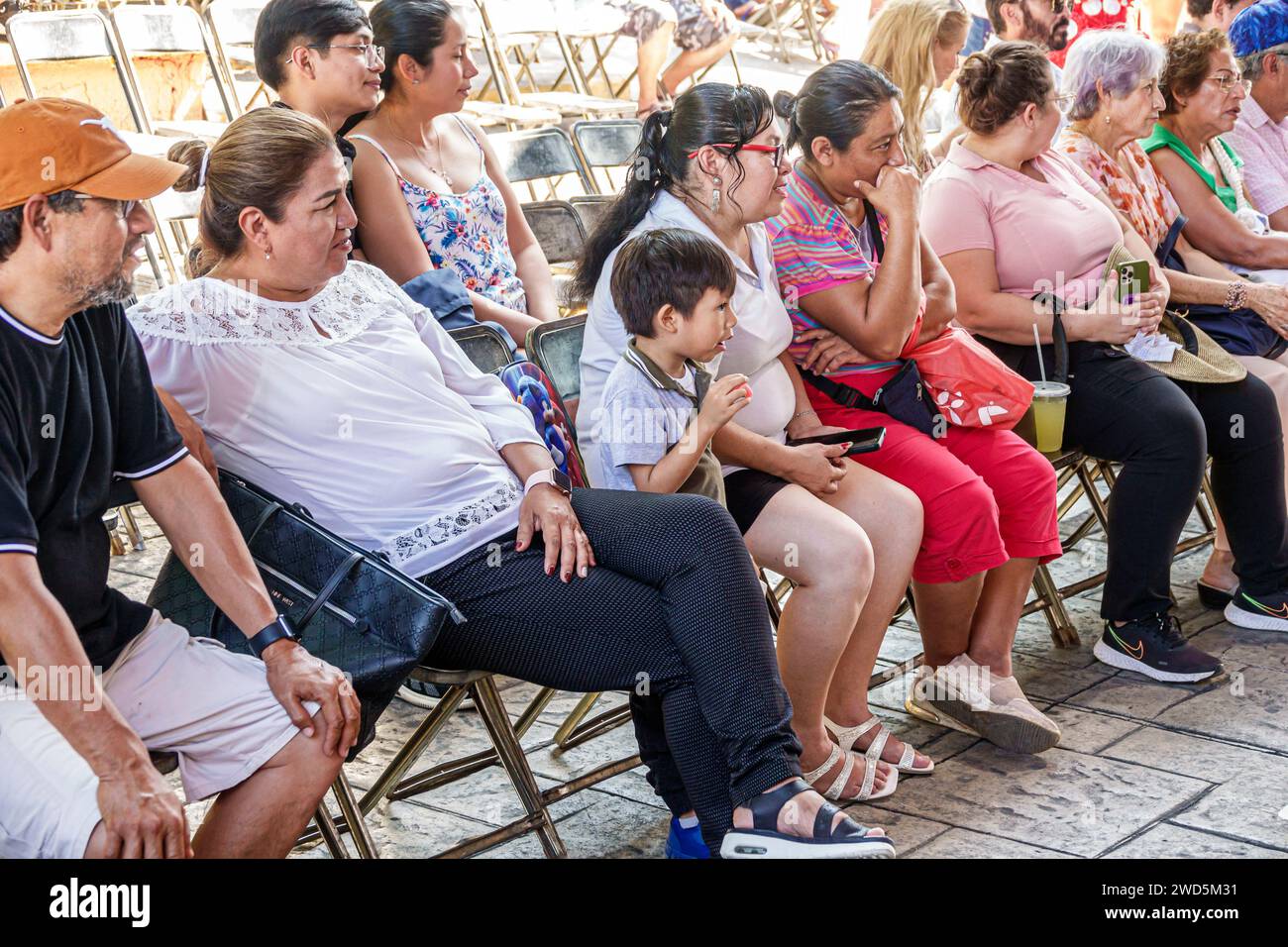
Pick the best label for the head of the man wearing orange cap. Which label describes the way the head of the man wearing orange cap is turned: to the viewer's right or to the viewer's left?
to the viewer's right

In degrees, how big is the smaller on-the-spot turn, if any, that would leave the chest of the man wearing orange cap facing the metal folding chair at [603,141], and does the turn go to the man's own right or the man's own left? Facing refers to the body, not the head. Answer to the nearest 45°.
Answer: approximately 90° to the man's own left

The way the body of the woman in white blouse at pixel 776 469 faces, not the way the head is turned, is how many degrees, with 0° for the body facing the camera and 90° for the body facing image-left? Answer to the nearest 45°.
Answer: approximately 315°

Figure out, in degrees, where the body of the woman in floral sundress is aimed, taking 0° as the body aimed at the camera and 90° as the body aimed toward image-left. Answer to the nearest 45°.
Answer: approximately 315°

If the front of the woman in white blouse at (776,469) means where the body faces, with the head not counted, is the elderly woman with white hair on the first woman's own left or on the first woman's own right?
on the first woman's own left

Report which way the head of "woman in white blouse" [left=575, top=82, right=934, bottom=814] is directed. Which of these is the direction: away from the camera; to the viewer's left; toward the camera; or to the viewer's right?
to the viewer's right

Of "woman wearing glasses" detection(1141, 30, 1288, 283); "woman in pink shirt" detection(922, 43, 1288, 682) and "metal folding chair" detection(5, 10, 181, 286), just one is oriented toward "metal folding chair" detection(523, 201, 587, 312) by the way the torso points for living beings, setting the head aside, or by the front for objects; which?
"metal folding chair" detection(5, 10, 181, 286)

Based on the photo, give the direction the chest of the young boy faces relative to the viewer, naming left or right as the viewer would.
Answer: facing to the right of the viewer

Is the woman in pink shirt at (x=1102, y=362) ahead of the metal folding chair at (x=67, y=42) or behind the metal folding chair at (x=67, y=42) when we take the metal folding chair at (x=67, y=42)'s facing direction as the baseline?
ahead

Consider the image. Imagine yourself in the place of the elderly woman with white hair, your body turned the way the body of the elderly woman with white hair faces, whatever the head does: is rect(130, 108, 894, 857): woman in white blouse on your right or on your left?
on your right

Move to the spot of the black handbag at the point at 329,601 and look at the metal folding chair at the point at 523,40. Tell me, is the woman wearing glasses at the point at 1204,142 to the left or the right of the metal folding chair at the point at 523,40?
right

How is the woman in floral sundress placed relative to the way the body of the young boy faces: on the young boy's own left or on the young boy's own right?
on the young boy's own left

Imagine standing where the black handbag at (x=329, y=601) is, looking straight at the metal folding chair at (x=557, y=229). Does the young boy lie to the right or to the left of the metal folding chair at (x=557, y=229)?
right

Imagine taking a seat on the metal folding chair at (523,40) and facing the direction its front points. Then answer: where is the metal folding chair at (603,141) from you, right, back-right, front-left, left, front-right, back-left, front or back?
front-right
